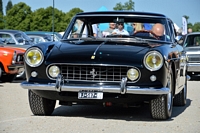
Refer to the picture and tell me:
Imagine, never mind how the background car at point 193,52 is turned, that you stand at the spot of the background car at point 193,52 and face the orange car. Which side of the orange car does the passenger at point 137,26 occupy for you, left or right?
left

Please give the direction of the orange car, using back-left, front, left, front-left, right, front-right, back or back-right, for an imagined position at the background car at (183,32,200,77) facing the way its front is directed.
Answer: front-right

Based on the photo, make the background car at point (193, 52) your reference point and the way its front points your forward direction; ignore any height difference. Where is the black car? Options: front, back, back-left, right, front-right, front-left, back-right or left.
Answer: front

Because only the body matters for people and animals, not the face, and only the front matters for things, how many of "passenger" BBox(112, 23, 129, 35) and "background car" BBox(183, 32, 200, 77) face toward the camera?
2

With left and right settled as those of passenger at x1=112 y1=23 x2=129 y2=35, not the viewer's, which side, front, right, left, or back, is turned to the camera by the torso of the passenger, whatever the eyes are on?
front

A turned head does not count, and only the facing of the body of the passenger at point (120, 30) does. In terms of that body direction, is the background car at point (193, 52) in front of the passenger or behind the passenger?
behind

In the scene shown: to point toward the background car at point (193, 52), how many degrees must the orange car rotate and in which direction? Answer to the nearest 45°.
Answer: approximately 45° to its left

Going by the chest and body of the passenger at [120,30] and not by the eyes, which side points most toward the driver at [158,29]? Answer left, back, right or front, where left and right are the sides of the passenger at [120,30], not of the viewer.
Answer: front

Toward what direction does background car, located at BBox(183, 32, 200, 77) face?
toward the camera
